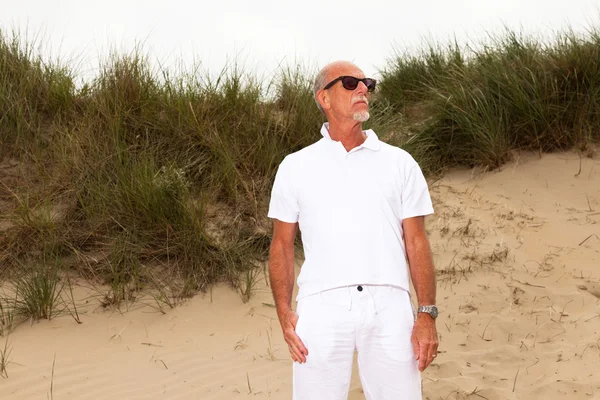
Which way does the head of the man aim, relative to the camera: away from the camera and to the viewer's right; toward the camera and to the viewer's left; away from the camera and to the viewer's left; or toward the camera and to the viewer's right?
toward the camera and to the viewer's right

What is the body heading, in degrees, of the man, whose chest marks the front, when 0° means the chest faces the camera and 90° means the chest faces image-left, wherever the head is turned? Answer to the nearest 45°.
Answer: approximately 0°
